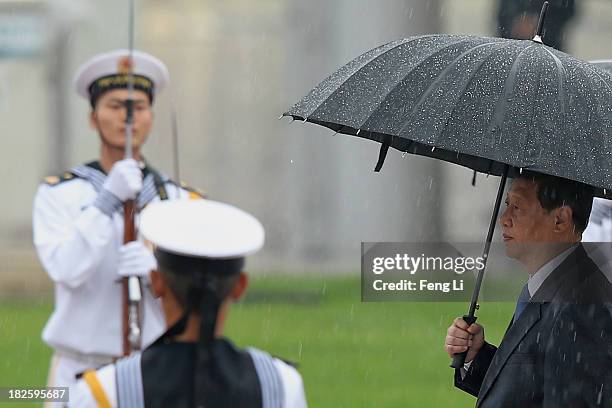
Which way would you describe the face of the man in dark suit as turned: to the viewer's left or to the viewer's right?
to the viewer's left

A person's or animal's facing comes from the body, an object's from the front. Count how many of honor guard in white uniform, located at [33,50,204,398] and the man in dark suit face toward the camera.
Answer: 1

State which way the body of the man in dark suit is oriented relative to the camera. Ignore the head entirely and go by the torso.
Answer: to the viewer's left

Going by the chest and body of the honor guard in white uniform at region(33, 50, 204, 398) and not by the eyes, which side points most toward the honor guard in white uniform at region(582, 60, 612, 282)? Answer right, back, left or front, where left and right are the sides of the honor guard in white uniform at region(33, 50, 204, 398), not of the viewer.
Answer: left

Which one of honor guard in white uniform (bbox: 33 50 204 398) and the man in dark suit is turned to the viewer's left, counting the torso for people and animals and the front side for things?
the man in dark suit

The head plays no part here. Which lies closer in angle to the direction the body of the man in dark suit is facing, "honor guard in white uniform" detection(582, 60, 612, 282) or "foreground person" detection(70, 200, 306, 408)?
the foreground person

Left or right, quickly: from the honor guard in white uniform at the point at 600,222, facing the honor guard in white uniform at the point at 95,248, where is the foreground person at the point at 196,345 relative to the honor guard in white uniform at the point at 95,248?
left

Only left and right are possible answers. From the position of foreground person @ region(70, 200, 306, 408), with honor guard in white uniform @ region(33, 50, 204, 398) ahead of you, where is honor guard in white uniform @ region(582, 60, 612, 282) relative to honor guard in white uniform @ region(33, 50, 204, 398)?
right

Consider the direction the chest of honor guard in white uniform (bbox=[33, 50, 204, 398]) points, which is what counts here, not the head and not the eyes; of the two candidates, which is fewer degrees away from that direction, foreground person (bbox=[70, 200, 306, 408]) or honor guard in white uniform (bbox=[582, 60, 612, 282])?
the foreground person
